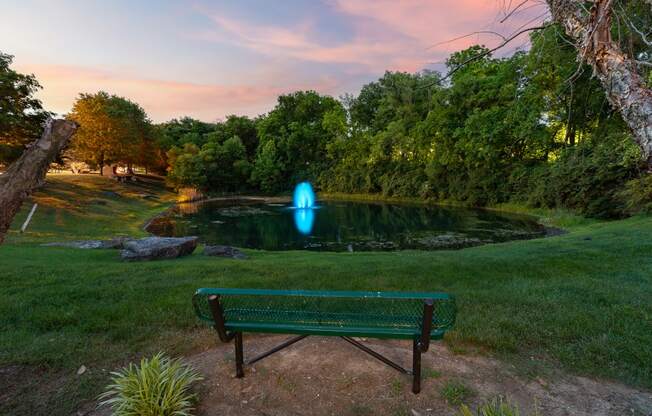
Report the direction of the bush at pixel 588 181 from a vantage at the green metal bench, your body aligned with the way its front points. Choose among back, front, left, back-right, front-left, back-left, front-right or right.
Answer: front-right

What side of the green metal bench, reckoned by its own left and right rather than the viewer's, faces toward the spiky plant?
left

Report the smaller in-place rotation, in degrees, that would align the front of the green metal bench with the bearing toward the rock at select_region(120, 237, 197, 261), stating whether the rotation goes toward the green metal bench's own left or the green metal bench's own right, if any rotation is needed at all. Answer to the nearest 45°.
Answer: approximately 45° to the green metal bench's own left

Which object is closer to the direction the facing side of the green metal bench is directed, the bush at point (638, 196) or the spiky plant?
the bush

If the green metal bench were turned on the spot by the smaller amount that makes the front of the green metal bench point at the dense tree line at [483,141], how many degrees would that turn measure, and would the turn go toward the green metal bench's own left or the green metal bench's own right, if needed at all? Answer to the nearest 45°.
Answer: approximately 45° to the green metal bench's own right

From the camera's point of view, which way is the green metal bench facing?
away from the camera

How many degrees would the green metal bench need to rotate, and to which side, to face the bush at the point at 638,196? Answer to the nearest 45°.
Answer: approximately 45° to its right
